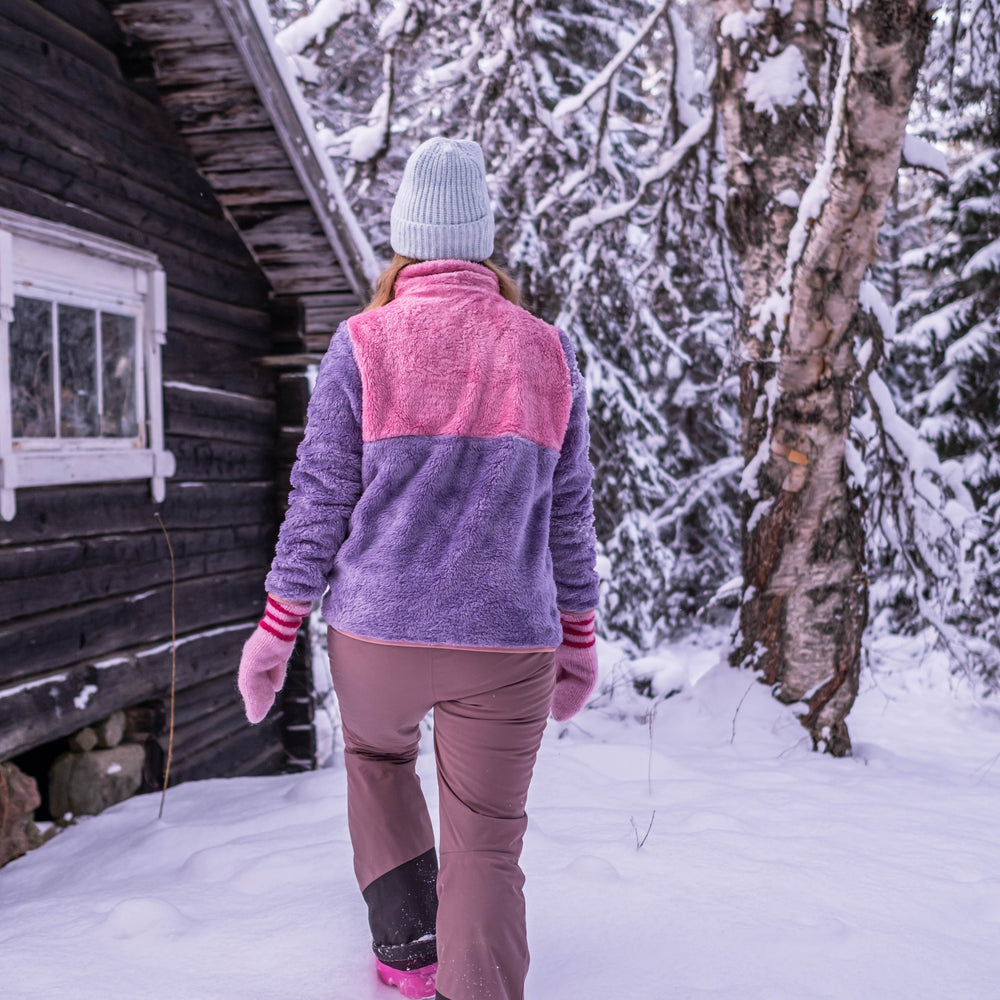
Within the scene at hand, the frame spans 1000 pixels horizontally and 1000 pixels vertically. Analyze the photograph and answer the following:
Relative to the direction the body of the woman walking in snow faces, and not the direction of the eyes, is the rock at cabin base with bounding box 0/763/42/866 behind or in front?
in front

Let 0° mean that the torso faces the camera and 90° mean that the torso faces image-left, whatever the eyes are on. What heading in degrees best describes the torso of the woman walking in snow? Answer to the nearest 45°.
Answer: approximately 180°

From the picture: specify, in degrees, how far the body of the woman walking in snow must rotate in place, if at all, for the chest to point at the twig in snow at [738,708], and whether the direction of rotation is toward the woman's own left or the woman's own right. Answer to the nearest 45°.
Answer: approximately 45° to the woman's own right

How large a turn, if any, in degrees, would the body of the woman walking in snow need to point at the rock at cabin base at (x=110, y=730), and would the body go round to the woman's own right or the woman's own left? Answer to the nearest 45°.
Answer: approximately 45° to the woman's own left

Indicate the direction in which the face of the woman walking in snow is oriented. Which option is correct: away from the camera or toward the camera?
away from the camera

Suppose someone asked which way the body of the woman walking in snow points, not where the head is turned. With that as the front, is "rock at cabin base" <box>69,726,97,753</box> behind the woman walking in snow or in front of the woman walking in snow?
in front
